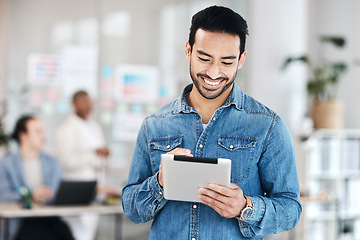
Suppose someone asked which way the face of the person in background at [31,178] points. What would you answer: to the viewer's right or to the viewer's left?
to the viewer's right

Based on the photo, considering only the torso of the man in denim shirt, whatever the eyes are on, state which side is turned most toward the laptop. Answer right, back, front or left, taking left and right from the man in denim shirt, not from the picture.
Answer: back

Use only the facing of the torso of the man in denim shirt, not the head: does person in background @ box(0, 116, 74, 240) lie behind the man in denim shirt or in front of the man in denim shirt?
behind

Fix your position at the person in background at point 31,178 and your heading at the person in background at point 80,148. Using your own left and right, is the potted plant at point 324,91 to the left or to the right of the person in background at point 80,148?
right

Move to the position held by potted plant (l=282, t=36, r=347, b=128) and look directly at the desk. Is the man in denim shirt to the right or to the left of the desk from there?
left
